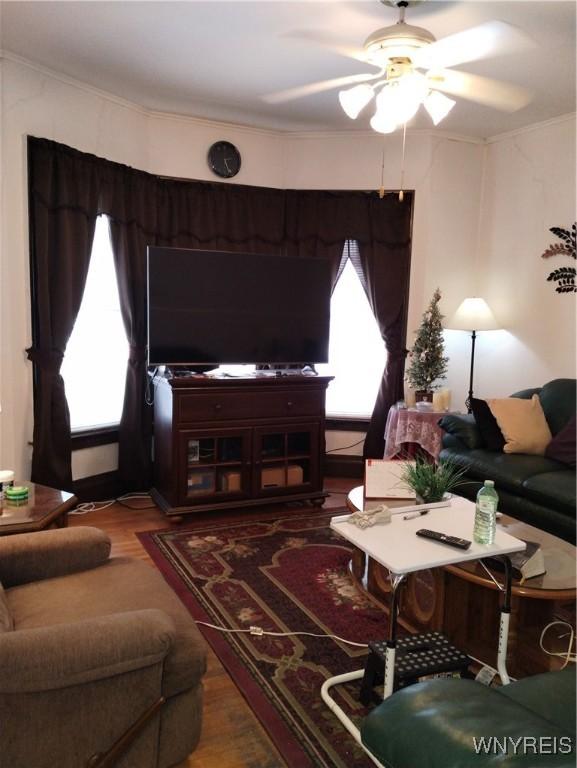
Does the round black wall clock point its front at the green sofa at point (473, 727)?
yes

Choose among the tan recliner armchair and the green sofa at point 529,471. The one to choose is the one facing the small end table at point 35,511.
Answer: the green sofa

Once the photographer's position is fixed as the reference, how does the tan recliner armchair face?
facing to the right of the viewer

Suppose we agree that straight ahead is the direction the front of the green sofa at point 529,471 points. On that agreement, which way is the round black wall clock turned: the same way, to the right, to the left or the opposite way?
to the left

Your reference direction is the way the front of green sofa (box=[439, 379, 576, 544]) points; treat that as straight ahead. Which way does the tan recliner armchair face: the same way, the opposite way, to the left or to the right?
the opposite way

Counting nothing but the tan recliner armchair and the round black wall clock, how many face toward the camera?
1

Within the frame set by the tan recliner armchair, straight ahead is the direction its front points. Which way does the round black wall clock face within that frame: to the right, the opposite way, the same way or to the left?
to the right

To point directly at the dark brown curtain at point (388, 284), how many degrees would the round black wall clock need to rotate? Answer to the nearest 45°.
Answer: approximately 90° to its left

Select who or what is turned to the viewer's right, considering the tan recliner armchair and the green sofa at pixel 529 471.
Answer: the tan recliner armchair

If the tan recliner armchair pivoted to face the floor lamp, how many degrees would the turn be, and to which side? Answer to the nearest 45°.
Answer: approximately 45° to its left

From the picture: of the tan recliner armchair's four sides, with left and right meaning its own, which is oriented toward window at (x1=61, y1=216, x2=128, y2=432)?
left
